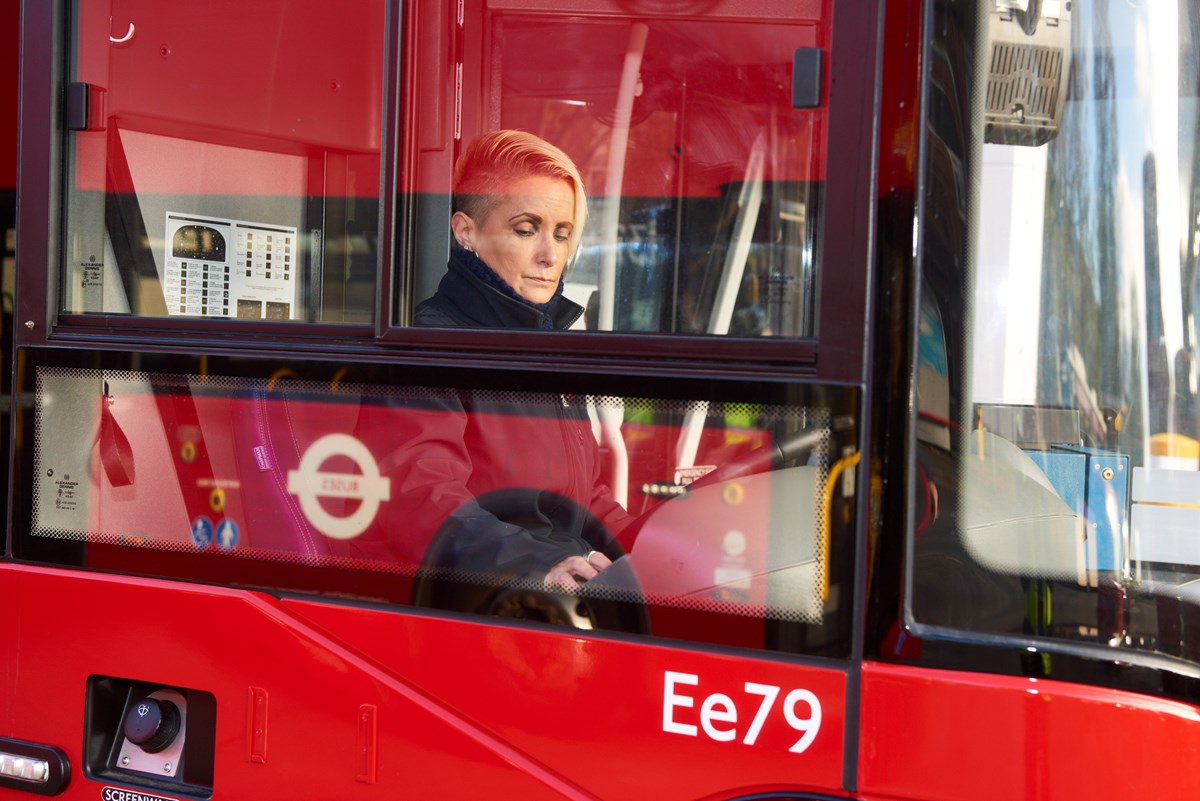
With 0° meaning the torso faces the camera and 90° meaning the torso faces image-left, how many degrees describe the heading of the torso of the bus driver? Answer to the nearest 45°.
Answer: approximately 315°

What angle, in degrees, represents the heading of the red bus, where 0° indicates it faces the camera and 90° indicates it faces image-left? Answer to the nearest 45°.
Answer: approximately 315°
